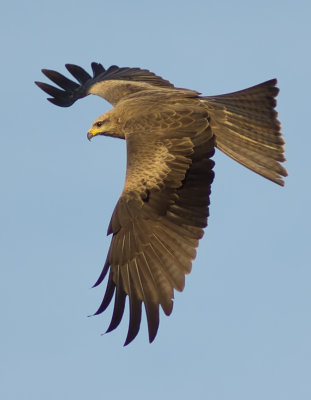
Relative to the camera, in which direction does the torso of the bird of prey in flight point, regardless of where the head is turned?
to the viewer's left
